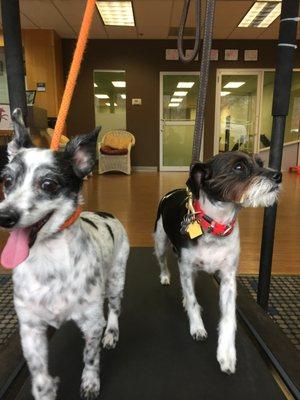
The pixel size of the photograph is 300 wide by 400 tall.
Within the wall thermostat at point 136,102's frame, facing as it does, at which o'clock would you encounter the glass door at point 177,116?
The glass door is roughly at 9 o'clock from the wall thermostat.

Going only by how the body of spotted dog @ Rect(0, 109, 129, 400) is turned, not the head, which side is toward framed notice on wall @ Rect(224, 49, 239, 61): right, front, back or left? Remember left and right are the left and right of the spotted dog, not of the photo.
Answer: back

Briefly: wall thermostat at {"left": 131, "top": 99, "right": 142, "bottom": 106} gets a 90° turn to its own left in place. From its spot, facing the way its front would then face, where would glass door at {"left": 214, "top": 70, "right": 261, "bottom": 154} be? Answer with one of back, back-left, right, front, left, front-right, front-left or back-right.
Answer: front

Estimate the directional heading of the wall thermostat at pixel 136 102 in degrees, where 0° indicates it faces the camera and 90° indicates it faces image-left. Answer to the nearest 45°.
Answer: approximately 0°

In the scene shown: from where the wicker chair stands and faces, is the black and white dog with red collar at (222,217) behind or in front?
in front

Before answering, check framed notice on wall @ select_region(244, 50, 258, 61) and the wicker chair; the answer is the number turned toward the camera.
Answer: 2

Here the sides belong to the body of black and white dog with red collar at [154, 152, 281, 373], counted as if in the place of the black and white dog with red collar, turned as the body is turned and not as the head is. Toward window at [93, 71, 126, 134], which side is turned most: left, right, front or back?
back

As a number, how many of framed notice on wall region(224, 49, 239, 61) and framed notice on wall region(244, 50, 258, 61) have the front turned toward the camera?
2

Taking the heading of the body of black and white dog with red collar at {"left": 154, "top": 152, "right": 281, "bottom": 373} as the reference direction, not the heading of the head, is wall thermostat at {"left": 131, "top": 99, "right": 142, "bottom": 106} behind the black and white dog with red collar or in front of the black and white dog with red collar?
behind

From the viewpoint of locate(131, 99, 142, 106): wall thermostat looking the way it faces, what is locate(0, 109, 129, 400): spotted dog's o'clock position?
The spotted dog is roughly at 12 o'clock from the wall thermostat.

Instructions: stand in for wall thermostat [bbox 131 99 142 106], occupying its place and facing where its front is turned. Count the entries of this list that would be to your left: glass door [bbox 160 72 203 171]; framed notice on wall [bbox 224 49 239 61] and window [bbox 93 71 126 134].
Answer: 2
